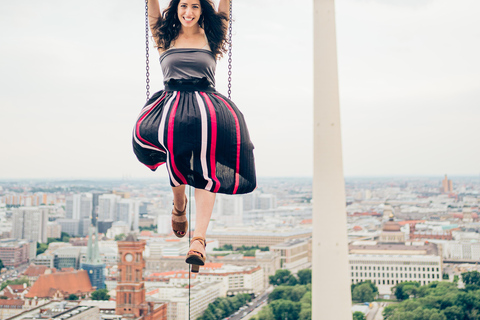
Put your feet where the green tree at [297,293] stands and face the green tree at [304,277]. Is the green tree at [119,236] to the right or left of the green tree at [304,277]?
left

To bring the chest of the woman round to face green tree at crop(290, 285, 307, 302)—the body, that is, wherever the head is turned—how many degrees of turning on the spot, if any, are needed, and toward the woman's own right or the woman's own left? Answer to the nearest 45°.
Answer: approximately 180°

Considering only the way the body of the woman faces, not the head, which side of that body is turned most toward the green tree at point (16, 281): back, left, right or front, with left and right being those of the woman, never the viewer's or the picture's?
back

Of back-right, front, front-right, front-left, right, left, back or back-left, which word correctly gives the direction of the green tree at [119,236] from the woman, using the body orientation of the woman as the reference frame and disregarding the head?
back

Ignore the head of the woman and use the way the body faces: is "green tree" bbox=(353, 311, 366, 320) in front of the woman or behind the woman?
behind

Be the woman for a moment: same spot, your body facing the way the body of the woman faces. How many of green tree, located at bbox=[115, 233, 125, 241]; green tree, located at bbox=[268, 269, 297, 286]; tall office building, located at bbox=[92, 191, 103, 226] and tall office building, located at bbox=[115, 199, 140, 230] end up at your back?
4

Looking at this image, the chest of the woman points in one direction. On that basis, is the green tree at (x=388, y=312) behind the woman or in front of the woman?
behind

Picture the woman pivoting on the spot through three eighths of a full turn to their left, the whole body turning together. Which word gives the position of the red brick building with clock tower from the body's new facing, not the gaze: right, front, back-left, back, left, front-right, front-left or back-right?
front-left

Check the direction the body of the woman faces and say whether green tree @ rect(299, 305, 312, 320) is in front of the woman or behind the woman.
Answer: behind

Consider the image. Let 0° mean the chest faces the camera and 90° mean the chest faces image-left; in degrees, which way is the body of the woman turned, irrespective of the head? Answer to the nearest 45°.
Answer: approximately 0°

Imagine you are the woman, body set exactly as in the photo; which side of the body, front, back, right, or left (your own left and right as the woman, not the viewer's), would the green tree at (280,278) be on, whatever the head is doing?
back

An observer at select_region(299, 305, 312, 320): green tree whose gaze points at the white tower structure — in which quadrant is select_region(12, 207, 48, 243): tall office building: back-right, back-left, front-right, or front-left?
back-right

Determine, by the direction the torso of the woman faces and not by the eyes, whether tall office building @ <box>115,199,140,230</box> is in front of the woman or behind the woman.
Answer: behind

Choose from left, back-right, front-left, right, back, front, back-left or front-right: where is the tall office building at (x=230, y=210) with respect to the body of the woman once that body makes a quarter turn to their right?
right

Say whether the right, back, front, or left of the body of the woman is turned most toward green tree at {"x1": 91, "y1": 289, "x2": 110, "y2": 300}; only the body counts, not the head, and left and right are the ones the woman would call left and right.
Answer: back
